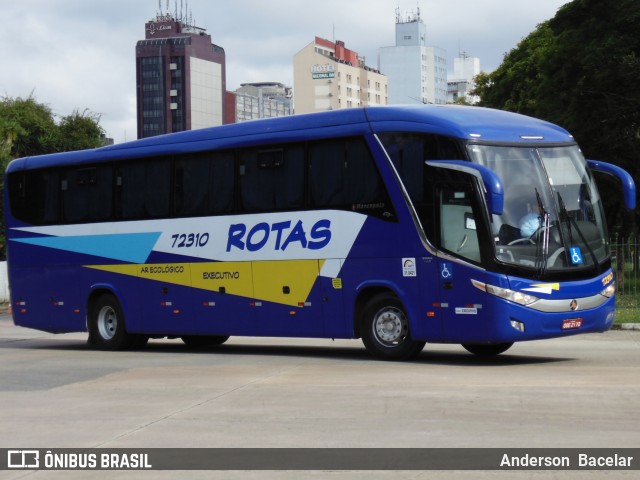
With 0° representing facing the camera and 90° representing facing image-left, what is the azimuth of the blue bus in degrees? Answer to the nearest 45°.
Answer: approximately 315°

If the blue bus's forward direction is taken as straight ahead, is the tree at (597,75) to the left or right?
on its left
